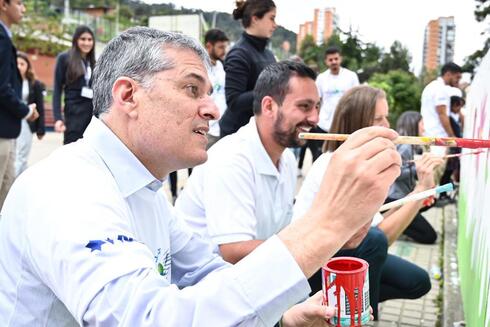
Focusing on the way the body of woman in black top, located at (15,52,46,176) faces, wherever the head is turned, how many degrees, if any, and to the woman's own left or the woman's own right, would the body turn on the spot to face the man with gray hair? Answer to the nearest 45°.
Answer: approximately 45° to the woman's own left

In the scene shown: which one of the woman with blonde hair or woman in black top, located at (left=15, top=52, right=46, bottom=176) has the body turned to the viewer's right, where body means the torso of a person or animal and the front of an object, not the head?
the woman with blonde hair

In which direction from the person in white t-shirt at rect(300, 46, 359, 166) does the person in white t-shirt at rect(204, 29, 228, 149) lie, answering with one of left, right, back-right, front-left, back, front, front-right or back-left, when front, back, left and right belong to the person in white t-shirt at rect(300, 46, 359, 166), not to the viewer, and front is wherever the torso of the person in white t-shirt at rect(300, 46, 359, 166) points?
front-right

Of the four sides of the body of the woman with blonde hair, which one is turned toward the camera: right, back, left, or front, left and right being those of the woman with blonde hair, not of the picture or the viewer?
right

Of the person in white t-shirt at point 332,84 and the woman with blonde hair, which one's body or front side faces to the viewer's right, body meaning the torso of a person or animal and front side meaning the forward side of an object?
the woman with blonde hair

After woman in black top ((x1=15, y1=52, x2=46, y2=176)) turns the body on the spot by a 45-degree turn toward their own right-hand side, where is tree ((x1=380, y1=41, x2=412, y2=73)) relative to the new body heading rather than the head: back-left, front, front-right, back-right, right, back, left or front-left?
back-right

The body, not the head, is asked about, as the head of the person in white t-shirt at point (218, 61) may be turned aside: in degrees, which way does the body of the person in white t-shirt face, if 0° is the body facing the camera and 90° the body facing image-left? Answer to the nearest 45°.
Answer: approximately 315°

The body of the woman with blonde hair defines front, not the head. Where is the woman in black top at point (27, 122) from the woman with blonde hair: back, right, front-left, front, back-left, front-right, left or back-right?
back-left

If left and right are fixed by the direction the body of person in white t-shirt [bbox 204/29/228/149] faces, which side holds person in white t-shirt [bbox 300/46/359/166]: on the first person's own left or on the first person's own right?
on the first person's own left

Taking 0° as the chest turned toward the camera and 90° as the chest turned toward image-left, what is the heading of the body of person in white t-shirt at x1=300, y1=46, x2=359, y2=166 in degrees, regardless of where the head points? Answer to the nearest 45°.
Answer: approximately 0°
